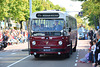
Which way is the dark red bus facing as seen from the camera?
toward the camera
